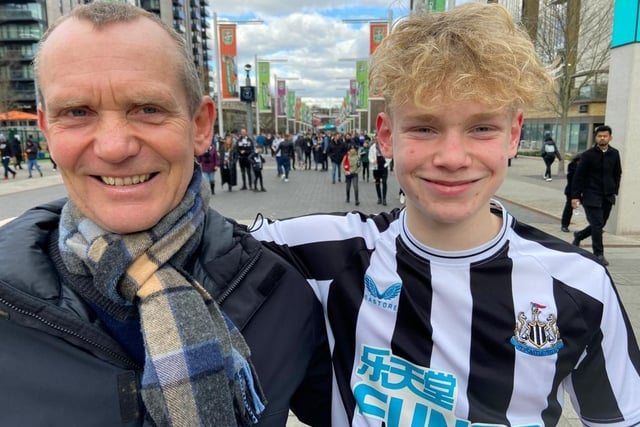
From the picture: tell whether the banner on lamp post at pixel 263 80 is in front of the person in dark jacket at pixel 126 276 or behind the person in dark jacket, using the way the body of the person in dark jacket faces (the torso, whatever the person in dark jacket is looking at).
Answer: behind

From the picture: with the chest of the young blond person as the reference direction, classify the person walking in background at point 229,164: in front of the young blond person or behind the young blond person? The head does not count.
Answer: behind

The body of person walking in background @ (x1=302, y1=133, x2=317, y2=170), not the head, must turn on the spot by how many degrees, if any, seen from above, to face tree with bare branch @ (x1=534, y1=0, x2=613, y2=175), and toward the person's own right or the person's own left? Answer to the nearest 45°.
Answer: approximately 45° to the person's own left

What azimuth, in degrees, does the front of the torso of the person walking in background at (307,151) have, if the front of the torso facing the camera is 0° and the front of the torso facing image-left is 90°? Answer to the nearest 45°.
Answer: approximately 0°

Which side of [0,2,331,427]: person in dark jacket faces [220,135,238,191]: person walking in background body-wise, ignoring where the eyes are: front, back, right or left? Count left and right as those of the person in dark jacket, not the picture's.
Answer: back

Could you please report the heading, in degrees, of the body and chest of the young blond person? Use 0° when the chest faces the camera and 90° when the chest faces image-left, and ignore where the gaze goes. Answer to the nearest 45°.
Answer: approximately 0°

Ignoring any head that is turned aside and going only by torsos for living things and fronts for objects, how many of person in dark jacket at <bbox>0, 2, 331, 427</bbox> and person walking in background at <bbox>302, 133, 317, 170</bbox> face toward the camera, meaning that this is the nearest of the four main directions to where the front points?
2

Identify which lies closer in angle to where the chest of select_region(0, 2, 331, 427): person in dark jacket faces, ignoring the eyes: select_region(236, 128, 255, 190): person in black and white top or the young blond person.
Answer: the young blond person

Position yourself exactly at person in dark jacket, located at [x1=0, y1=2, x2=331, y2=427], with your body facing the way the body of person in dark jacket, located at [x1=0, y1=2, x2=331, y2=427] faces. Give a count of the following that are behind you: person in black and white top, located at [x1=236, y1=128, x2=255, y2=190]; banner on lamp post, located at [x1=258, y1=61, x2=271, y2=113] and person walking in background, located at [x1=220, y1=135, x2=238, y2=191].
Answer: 3
